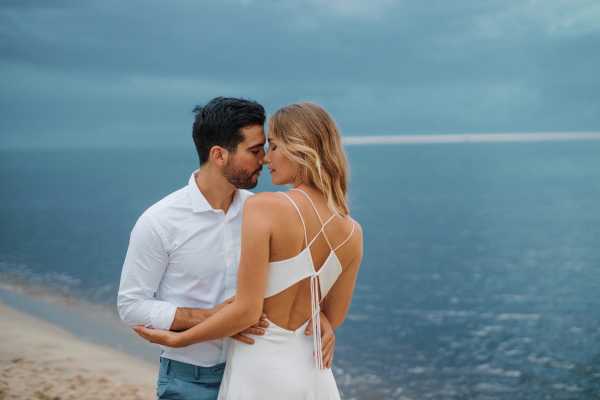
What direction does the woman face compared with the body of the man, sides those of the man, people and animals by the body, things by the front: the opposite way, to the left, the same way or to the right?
the opposite way

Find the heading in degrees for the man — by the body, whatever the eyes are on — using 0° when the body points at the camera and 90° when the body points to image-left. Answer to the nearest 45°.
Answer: approximately 315°

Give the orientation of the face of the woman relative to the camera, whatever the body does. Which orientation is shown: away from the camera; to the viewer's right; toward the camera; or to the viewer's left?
to the viewer's left

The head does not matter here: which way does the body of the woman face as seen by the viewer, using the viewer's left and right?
facing away from the viewer and to the left of the viewer
